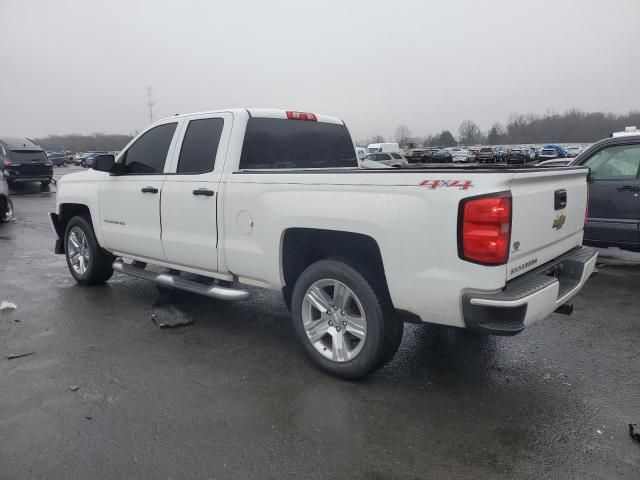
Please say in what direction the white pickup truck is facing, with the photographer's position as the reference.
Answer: facing away from the viewer and to the left of the viewer

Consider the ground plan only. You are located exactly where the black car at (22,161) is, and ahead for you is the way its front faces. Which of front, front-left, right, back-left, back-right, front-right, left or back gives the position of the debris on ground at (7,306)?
back-left

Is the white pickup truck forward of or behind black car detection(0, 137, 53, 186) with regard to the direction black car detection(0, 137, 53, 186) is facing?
behind

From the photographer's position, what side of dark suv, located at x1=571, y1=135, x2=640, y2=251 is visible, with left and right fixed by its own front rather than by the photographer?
left

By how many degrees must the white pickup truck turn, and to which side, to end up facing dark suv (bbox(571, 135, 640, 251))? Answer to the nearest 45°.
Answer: approximately 90° to its right

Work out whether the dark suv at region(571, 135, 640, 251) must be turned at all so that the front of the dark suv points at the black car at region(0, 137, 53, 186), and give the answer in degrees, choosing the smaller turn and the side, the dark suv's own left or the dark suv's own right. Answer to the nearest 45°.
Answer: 0° — it already faces it

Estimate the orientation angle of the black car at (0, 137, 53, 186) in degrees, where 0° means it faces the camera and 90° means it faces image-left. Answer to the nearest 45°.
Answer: approximately 135°
